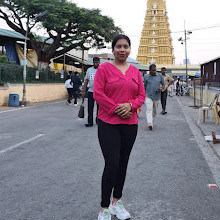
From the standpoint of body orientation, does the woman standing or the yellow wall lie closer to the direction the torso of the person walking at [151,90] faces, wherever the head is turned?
the woman standing

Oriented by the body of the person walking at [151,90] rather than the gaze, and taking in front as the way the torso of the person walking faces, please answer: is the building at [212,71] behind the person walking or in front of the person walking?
behind

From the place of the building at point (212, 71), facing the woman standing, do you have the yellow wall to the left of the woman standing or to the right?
right

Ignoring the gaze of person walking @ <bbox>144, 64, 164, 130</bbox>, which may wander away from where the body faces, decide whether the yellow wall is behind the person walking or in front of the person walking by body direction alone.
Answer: behind

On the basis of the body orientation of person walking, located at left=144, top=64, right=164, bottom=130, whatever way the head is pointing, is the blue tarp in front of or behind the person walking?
behind

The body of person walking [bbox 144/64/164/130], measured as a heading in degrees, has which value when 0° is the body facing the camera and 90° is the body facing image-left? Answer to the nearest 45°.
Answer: approximately 0°

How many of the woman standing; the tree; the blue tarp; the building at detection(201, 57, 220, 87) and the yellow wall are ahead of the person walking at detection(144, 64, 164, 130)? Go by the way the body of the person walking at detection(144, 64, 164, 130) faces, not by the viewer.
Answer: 1

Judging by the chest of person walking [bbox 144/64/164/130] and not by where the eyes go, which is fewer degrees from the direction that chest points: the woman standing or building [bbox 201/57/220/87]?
the woman standing

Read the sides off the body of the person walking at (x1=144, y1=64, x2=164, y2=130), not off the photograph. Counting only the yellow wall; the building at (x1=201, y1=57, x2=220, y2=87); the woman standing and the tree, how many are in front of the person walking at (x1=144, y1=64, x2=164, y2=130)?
1

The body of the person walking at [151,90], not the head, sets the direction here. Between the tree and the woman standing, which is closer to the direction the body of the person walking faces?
the woman standing

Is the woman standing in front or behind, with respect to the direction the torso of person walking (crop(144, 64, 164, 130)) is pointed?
in front
